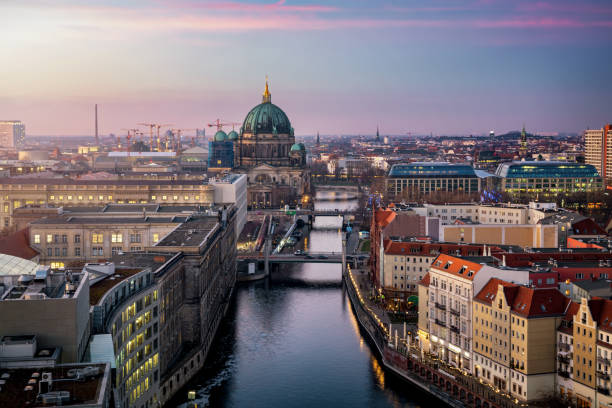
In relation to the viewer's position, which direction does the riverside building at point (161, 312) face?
facing the viewer and to the right of the viewer

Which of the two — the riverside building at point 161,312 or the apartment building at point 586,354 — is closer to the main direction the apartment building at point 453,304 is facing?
the riverside building

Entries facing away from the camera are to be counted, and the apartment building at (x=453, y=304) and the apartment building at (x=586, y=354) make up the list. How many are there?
0

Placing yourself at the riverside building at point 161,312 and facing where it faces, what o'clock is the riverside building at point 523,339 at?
the riverside building at point 523,339 is roughly at 11 o'clock from the riverside building at point 161,312.

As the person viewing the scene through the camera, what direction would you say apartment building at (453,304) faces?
facing the viewer and to the left of the viewer

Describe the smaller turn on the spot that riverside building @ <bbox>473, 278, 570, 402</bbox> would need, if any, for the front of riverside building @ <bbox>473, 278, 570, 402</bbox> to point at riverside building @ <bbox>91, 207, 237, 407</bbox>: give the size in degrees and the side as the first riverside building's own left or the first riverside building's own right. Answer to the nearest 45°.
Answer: approximately 45° to the first riverside building's own right

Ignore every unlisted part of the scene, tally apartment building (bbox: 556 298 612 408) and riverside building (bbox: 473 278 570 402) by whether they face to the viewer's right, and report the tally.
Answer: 0

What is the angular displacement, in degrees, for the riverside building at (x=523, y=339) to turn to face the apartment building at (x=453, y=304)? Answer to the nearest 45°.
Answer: approximately 90° to its right

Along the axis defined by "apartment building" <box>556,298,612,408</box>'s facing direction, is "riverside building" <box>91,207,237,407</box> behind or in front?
in front

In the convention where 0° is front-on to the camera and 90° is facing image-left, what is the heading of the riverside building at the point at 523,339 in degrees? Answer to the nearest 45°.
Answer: approximately 45°

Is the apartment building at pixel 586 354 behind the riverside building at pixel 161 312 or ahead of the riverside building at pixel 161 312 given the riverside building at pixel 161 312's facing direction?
ahead
